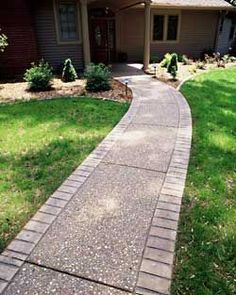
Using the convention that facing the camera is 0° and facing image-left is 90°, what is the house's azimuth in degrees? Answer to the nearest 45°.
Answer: approximately 0°

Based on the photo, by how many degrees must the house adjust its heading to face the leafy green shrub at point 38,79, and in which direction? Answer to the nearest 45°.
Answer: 0° — it already faces it

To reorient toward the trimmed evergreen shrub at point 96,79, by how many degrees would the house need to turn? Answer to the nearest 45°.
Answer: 0° — it already faces it

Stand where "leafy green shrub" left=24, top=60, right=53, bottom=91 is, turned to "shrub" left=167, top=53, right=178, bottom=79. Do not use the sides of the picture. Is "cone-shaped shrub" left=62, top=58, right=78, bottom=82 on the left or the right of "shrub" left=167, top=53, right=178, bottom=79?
left

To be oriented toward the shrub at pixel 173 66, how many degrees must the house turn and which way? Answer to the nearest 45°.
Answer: approximately 45° to its left
